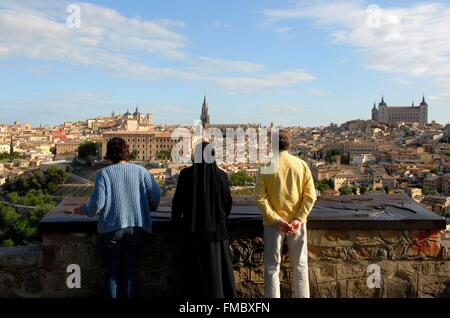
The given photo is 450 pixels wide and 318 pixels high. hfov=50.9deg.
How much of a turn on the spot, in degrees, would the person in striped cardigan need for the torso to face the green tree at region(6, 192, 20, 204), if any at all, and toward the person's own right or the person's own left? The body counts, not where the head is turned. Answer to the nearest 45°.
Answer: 0° — they already face it

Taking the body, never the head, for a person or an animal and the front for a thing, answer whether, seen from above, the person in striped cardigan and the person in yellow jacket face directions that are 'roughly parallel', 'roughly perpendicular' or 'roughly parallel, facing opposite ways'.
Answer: roughly parallel

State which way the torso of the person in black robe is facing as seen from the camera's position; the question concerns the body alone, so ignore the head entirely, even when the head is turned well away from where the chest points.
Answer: away from the camera

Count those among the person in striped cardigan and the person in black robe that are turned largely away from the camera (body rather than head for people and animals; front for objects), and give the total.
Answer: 2

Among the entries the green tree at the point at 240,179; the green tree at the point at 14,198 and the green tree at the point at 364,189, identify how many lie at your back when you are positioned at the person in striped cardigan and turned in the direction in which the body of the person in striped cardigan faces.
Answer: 0

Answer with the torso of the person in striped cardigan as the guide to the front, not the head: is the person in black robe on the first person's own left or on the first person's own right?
on the first person's own right

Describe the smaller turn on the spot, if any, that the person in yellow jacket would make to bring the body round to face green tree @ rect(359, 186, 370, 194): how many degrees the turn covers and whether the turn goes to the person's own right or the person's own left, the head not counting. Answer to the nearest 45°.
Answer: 0° — they already face it

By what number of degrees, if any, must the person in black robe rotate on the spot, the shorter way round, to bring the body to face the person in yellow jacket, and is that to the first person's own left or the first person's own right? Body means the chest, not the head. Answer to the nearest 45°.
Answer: approximately 90° to the first person's own right

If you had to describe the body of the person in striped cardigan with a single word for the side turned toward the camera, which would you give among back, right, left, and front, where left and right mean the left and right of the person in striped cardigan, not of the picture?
back

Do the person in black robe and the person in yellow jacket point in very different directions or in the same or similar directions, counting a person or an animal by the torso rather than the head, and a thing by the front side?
same or similar directions

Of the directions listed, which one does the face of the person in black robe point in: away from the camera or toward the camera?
away from the camera

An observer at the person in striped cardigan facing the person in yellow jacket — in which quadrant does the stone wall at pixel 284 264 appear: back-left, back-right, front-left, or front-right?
front-left

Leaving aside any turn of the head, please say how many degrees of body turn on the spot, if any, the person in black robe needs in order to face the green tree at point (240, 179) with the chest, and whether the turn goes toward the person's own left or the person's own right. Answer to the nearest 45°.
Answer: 0° — they already face it

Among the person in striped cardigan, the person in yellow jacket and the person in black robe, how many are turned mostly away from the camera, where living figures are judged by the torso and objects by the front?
3

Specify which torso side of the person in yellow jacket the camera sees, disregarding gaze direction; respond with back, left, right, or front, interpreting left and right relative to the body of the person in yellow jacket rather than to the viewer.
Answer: back
